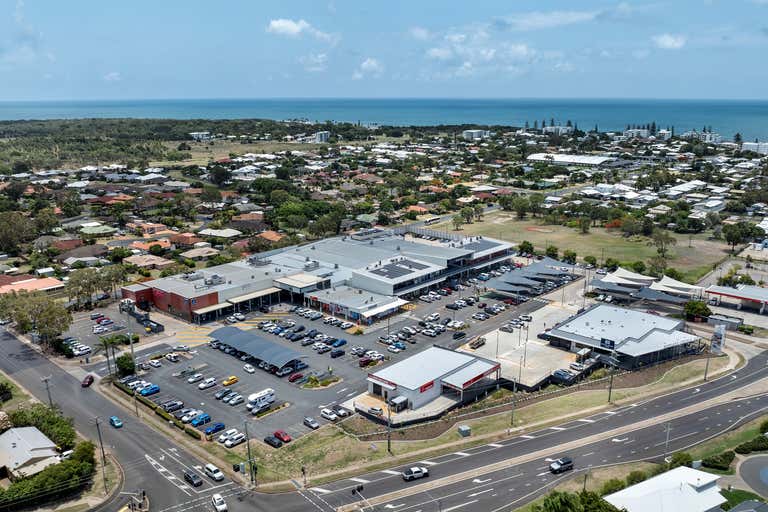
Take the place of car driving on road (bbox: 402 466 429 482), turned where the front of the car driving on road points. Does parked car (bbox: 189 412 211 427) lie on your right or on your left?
on your left

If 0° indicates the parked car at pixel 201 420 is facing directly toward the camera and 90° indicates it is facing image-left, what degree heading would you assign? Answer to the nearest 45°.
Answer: approximately 45°

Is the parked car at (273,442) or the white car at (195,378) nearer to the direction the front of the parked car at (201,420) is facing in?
the parked car

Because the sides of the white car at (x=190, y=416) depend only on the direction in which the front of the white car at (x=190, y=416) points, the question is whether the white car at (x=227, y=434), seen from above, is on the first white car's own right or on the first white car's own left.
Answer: on the first white car's own left

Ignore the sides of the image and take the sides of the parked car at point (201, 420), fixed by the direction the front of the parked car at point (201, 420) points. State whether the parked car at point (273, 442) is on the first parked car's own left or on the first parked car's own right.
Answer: on the first parked car's own left

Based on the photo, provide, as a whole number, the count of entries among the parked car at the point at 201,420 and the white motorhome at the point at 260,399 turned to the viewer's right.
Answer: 0

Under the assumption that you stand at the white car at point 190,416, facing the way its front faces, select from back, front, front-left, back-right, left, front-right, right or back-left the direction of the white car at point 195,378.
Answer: back-right

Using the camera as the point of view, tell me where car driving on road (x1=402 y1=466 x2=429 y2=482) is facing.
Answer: facing away from the viewer and to the right of the viewer

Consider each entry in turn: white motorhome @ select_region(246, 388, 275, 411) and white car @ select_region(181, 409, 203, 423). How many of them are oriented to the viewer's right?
0

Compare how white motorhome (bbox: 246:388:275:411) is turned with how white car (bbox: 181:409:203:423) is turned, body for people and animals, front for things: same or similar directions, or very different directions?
same or similar directions

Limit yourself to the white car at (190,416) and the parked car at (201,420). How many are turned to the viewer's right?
0

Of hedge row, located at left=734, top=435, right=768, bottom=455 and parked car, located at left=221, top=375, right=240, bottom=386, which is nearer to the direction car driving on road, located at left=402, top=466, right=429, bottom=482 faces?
the hedge row

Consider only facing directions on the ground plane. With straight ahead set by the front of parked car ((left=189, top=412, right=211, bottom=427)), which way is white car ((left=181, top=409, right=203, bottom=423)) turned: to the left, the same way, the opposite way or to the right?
the same way
